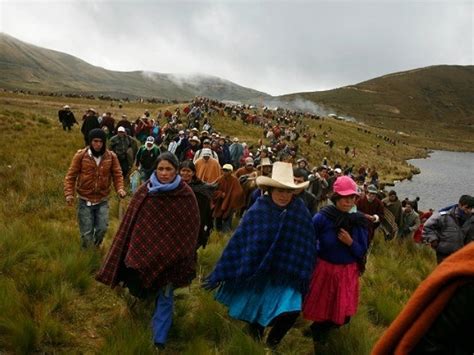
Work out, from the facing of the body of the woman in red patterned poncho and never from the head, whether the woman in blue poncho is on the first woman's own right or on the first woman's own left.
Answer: on the first woman's own left

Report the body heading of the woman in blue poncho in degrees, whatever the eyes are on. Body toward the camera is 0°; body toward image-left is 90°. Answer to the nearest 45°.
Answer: approximately 0°

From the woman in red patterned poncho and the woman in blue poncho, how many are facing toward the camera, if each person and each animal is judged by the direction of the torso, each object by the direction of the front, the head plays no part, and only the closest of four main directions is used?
2

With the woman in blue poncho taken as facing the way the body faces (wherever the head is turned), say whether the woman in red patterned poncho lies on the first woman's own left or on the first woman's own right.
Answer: on the first woman's own right
